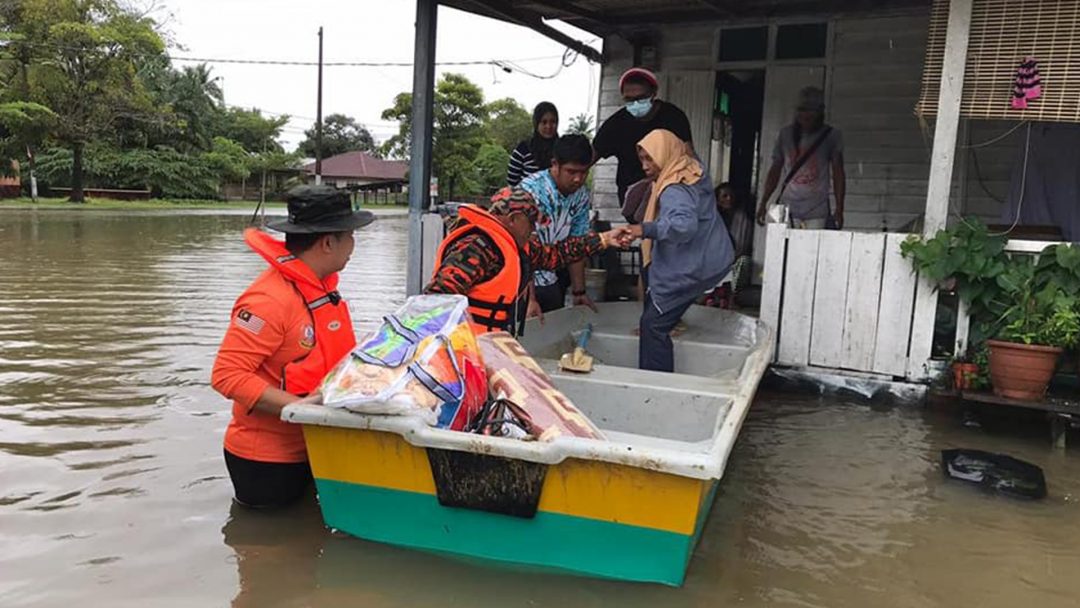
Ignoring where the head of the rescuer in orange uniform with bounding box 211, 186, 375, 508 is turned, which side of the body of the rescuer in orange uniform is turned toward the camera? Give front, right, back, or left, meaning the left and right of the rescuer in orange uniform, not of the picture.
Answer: right

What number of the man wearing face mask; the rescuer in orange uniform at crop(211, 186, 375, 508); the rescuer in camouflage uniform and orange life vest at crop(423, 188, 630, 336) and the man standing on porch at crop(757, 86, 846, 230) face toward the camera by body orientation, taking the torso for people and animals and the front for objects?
2

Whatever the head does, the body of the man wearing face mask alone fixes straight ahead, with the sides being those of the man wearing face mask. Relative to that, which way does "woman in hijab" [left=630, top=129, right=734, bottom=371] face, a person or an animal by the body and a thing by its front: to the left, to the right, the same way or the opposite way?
to the right

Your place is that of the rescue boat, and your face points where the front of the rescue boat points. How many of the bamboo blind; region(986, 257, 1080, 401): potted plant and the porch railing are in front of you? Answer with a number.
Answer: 3

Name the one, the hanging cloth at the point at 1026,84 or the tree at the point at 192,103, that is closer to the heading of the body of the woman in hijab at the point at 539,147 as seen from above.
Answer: the hanging cloth

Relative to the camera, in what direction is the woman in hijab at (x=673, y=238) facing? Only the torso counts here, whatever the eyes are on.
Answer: to the viewer's left

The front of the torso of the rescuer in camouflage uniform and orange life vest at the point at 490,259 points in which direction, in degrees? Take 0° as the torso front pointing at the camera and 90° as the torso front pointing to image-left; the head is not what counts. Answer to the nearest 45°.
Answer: approximately 270°

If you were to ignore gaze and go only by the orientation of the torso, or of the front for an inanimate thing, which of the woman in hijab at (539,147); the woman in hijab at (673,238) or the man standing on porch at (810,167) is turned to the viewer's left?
the woman in hijab at (673,238)

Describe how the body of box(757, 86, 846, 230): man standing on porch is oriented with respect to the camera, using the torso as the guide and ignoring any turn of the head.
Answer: toward the camera

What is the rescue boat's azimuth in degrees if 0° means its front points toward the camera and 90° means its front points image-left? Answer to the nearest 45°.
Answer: approximately 225°

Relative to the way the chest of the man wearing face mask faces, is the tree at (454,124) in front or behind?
behind

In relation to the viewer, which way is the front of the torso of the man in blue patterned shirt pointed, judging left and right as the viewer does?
facing the viewer and to the right of the viewer

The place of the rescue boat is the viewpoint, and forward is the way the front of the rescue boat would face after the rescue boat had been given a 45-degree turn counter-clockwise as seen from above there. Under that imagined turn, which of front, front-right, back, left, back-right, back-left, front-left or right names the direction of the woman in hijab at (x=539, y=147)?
front

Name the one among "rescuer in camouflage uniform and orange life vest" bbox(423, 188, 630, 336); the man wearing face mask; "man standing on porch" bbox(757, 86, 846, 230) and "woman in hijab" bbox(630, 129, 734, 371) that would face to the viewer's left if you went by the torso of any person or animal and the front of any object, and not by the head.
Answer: the woman in hijab
